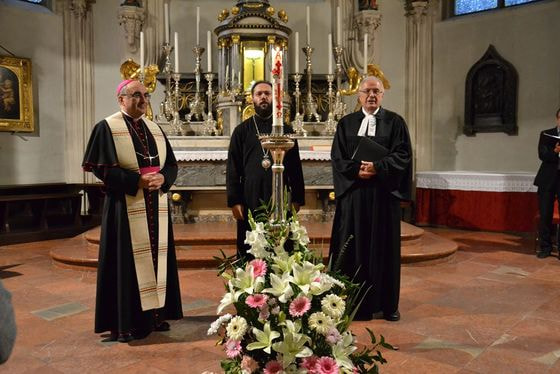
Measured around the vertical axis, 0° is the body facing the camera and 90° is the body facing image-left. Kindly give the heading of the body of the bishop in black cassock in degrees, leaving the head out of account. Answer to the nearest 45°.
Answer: approximately 315°

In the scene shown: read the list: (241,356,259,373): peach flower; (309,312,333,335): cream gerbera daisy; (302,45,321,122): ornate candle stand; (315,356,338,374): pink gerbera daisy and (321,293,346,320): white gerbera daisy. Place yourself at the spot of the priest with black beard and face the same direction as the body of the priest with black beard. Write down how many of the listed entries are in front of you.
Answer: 4

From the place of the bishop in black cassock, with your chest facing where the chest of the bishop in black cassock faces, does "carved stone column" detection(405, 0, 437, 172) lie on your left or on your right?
on your left

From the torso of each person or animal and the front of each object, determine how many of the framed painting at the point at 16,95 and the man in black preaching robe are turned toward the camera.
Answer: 2

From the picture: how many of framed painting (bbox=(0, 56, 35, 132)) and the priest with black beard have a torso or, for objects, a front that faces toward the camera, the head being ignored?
2

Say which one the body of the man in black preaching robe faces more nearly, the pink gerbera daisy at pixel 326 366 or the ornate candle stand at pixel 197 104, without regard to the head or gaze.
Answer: the pink gerbera daisy

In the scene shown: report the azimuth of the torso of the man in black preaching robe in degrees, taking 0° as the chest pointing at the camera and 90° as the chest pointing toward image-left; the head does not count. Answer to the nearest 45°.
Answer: approximately 0°

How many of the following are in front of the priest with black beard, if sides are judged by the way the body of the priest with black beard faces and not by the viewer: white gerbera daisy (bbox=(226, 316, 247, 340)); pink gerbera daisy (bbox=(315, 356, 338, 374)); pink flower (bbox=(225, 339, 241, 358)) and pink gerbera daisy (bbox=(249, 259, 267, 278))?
4
